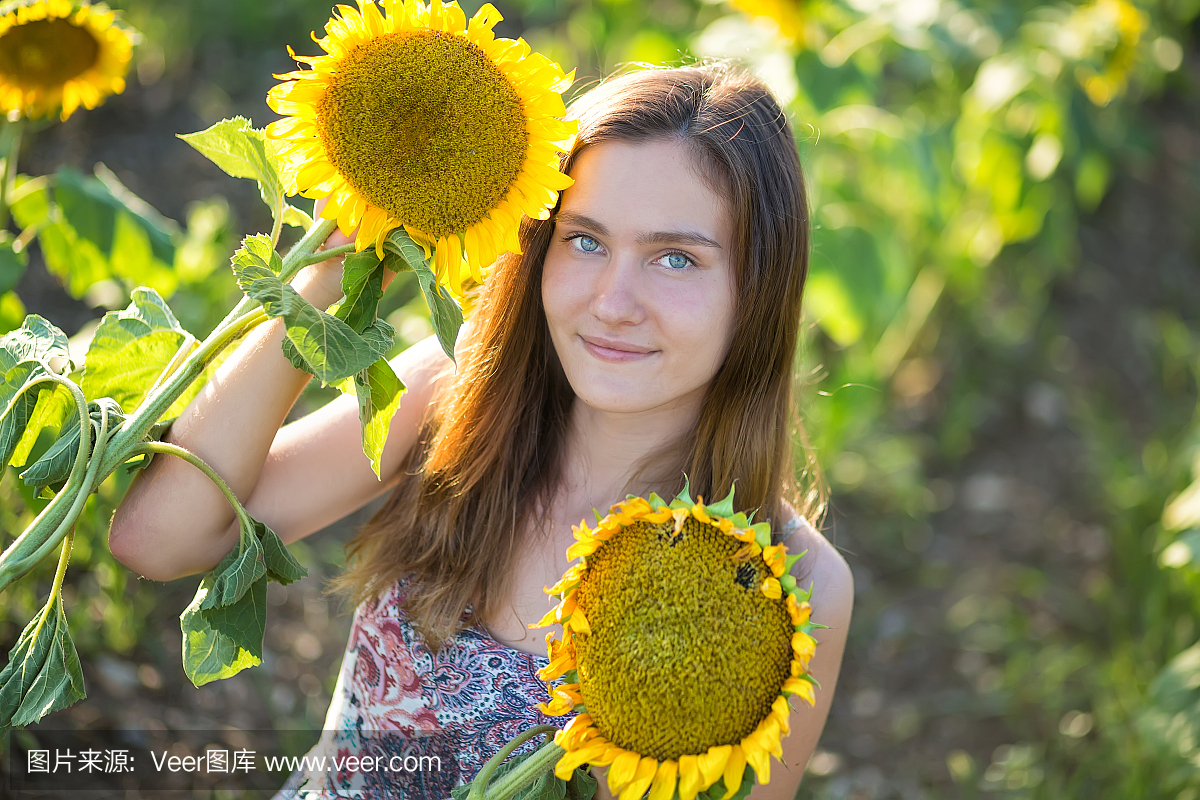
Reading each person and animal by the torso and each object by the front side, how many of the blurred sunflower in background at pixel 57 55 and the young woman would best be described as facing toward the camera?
2

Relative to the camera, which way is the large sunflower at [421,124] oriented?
toward the camera

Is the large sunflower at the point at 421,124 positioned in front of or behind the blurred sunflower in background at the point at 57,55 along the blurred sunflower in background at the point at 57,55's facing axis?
in front

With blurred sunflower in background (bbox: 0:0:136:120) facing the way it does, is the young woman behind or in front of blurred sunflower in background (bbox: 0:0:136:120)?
in front

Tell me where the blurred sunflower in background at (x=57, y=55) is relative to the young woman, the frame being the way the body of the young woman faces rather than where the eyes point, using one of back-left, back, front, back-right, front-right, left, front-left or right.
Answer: back-right

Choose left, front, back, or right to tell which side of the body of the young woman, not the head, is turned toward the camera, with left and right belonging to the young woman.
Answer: front

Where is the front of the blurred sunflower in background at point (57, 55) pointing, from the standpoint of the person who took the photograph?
facing the viewer

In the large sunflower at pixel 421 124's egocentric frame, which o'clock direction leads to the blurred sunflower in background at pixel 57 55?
The blurred sunflower in background is roughly at 5 o'clock from the large sunflower.
